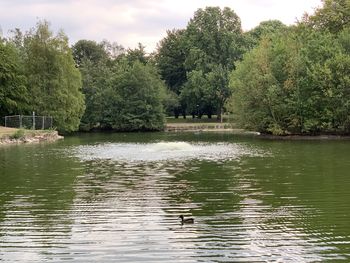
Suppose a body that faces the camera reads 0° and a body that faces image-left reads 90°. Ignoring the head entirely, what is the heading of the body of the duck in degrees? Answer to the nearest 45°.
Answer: approximately 90°
